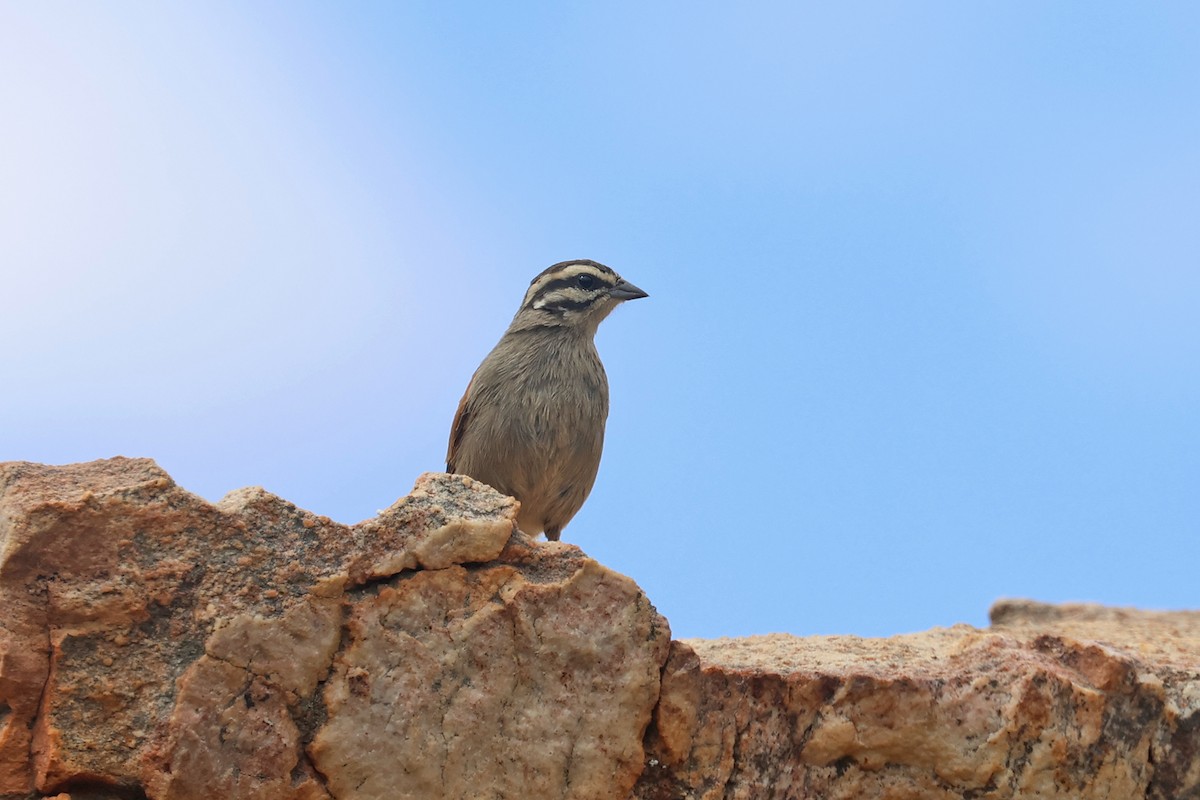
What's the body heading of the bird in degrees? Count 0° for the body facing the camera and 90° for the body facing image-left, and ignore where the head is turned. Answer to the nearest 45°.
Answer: approximately 315°
